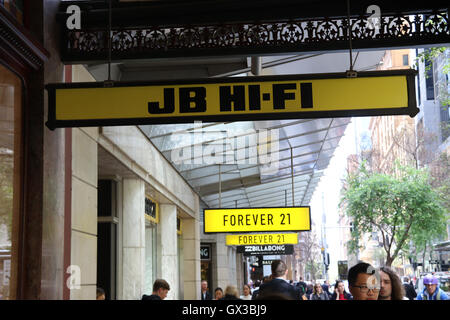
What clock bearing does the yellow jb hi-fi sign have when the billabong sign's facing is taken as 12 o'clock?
The yellow jb hi-fi sign is roughly at 12 o'clock from the billabong sign.

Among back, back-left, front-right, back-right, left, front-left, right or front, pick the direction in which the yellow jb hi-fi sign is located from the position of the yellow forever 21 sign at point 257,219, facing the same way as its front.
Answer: front

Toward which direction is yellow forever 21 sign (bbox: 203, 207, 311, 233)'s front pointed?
toward the camera

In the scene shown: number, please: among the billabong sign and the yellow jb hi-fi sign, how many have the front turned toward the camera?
2

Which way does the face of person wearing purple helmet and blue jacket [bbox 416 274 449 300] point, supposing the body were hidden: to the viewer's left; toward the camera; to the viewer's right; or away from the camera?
toward the camera

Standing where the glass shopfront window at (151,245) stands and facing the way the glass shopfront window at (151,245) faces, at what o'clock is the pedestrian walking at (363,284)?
The pedestrian walking is roughly at 3 o'clock from the glass shopfront window.

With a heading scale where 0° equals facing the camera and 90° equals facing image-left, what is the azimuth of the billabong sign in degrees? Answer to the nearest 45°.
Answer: approximately 0°

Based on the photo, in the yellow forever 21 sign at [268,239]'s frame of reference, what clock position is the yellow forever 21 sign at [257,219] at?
the yellow forever 21 sign at [257,219] is roughly at 12 o'clock from the yellow forever 21 sign at [268,239].

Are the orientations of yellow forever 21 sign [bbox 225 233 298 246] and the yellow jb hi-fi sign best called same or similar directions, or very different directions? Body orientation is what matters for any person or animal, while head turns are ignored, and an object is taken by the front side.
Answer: same or similar directions

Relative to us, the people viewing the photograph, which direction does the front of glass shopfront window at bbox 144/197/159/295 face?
facing to the right of the viewer

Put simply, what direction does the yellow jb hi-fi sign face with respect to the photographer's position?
facing the viewer

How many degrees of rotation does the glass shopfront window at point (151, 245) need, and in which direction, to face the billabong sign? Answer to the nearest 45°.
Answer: approximately 45° to its left

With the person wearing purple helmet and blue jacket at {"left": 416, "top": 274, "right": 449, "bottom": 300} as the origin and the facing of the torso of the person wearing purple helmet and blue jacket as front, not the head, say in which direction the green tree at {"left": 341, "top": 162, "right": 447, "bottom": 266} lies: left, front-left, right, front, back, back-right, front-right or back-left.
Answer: back

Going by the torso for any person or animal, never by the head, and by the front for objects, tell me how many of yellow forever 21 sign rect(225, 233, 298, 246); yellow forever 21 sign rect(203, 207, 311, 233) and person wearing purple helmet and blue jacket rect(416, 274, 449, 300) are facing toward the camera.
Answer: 3

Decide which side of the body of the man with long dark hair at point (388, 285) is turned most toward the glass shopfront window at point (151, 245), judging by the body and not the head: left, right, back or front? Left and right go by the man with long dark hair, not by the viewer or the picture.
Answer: right
